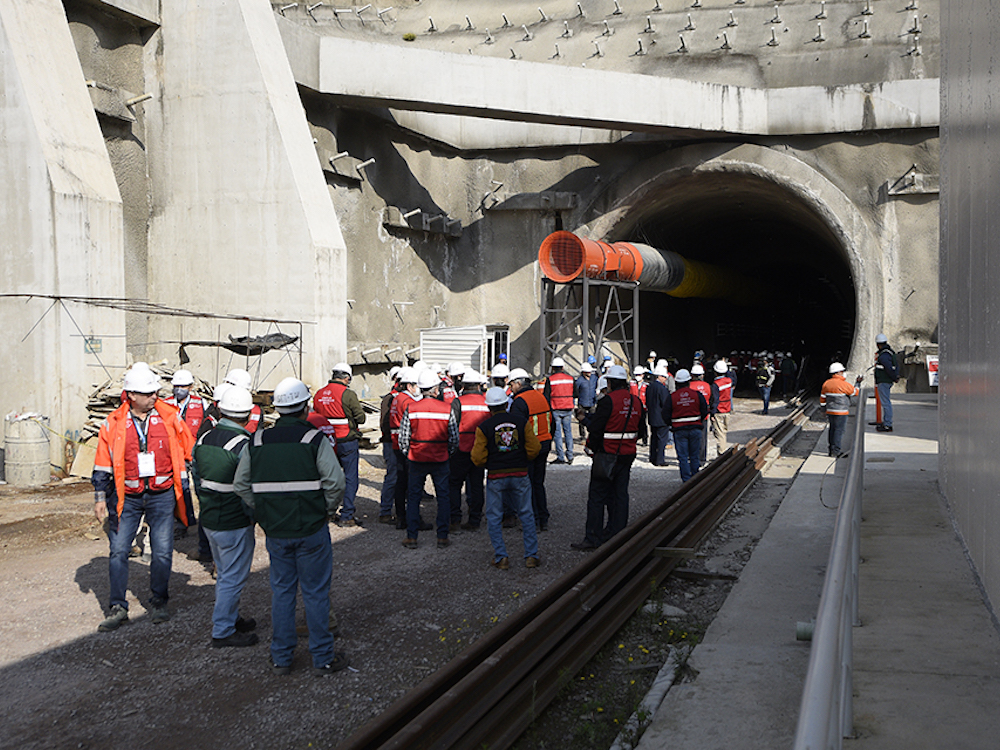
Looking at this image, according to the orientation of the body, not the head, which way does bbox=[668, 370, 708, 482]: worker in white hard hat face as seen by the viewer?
away from the camera

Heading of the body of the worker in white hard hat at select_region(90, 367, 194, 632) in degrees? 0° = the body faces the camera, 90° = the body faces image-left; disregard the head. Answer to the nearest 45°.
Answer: approximately 0°

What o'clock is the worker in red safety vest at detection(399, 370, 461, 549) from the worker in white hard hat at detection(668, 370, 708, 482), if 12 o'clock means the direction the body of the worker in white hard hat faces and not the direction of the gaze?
The worker in red safety vest is roughly at 7 o'clock from the worker in white hard hat.

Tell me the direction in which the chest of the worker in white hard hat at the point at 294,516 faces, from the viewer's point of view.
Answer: away from the camera

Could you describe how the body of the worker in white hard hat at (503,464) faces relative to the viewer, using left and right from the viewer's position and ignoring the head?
facing away from the viewer

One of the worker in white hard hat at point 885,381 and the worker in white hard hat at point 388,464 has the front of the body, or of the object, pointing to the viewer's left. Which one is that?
the worker in white hard hat at point 885,381

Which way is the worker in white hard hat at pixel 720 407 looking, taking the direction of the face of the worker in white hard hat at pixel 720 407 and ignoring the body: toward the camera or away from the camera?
away from the camera

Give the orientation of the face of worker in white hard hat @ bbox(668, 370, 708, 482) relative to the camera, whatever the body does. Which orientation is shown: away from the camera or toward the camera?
away from the camera

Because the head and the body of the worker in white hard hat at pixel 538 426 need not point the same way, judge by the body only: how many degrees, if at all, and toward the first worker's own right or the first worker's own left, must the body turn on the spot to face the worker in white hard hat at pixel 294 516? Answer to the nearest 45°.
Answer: approximately 135° to the first worker's own left

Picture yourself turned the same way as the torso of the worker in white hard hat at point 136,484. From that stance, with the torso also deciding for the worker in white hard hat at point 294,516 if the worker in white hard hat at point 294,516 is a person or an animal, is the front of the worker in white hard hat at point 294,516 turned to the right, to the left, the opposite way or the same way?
the opposite way

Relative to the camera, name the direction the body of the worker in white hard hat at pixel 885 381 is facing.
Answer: to the viewer's left

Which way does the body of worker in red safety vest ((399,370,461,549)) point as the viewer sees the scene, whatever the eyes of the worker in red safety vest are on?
away from the camera
